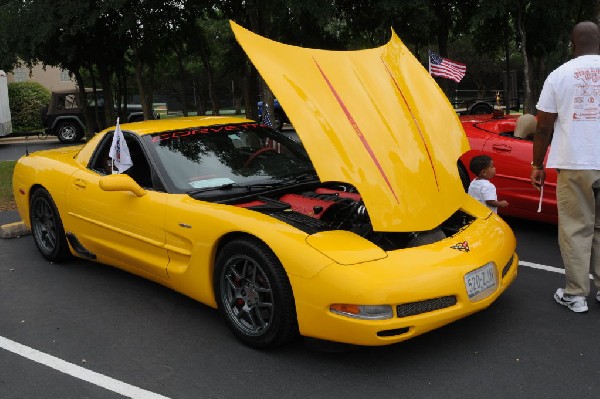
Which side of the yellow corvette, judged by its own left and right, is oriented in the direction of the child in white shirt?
left

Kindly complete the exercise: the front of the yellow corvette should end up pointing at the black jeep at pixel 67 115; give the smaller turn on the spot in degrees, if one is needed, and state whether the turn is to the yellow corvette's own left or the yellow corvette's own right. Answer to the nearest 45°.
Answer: approximately 135° to the yellow corvette's own left
